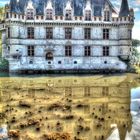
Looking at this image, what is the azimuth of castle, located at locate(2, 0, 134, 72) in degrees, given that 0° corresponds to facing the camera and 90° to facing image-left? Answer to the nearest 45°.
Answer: approximately 0°
